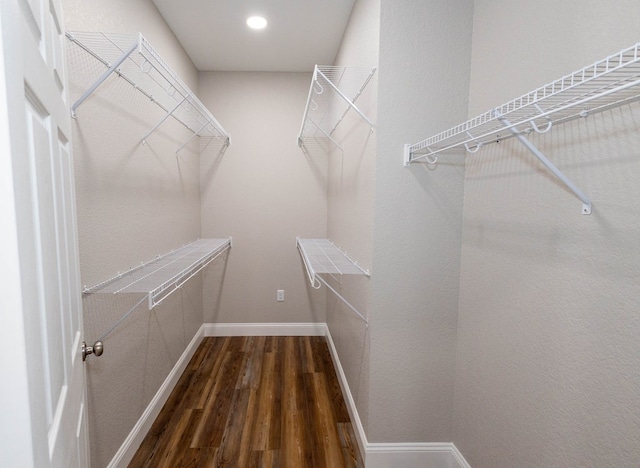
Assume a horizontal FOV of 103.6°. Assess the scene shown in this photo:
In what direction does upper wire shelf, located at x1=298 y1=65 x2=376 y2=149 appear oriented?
to the viewer's left

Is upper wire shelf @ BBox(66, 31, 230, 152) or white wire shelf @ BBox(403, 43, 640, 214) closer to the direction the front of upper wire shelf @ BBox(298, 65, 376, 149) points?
the upper wire shelf

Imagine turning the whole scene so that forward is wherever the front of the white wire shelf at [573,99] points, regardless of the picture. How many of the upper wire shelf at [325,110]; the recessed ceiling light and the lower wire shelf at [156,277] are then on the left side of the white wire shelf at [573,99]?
0

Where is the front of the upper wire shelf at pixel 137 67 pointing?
to the viewer's right

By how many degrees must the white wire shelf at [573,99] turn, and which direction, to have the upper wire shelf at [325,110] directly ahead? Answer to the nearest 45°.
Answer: approximately 90° to its right

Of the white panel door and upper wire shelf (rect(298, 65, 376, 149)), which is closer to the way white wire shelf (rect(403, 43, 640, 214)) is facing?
the white panel door

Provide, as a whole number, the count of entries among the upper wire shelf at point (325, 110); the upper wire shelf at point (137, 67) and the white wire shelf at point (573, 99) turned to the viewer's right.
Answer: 1

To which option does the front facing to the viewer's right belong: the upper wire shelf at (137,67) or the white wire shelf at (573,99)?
the upper wire shelf

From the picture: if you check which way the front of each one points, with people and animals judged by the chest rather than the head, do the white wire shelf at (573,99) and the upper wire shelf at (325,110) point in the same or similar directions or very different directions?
same or similar directions

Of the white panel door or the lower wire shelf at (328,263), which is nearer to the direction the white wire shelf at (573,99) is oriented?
the white panel door

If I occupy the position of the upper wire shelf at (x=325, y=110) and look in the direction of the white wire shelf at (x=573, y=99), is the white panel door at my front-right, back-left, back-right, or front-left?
front-right

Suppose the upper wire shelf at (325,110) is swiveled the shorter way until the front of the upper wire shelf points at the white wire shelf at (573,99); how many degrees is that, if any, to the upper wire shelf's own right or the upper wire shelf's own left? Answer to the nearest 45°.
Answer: approximately 90° to the upper wire shelf's own left

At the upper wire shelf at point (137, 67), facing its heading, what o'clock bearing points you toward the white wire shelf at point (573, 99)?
The white wire shelf is roughly at 2 o'clock from the upper wire shelf.
